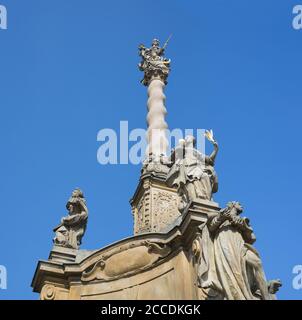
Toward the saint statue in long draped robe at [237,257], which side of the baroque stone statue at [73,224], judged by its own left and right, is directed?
left

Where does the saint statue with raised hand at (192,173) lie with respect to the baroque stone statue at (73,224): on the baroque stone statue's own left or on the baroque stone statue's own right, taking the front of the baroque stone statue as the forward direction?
on the baroque stone statue's own left

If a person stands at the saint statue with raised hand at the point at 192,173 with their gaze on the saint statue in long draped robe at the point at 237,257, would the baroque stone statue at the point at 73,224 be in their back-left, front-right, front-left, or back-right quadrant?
back-right

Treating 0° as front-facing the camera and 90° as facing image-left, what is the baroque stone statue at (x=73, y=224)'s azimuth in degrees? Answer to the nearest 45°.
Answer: approximately 45°
